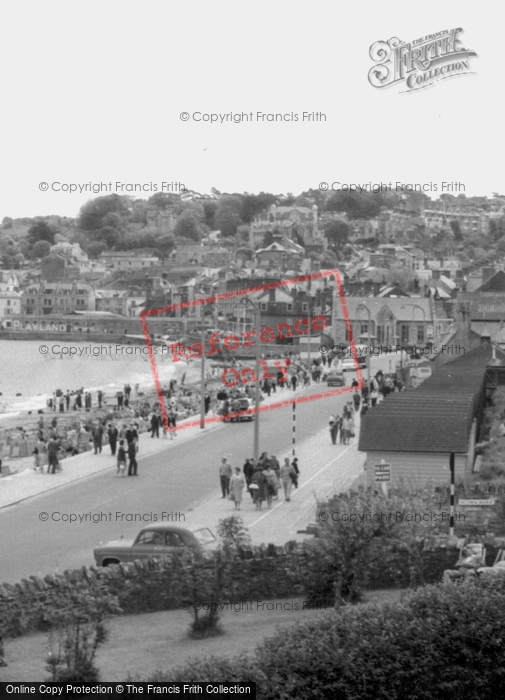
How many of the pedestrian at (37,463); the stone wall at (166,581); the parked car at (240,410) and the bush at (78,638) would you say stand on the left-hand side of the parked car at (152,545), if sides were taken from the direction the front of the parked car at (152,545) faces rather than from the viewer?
2
